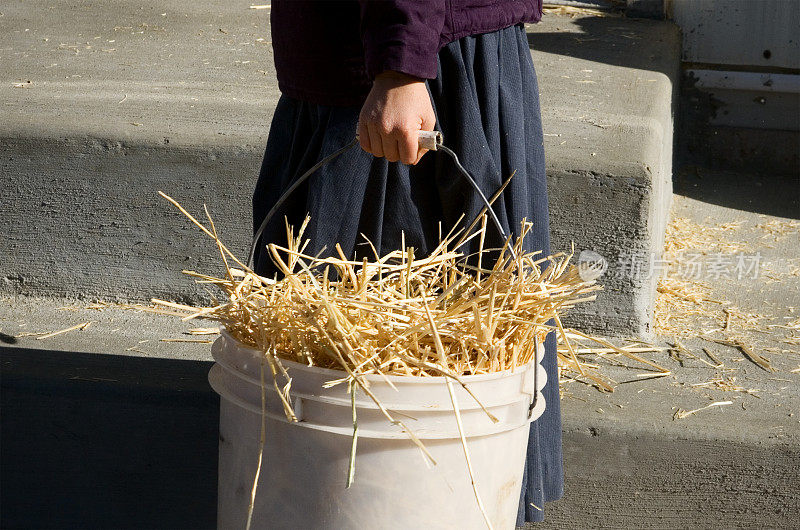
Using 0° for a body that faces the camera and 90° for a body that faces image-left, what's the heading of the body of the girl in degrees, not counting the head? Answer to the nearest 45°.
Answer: approximately 270°
